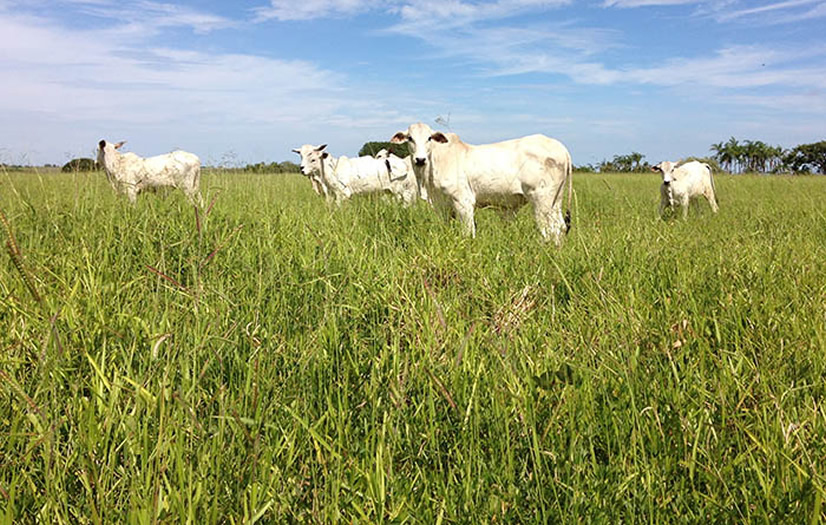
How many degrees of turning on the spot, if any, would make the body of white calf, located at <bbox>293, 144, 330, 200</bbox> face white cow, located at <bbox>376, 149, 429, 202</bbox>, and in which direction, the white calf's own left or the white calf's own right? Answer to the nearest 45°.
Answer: approximately 135° to the white calf's own left

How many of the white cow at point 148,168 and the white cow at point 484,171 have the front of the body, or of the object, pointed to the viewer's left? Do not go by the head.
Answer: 2

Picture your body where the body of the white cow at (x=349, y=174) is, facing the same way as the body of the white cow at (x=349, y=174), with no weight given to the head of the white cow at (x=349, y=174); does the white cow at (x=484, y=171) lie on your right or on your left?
on your left

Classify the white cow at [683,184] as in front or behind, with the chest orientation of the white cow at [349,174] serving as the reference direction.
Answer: behind

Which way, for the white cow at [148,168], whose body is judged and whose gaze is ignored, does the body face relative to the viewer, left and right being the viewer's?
facing to the left of the viewer

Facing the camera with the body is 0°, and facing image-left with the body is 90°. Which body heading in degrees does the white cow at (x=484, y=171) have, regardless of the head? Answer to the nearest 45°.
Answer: approximately 90°

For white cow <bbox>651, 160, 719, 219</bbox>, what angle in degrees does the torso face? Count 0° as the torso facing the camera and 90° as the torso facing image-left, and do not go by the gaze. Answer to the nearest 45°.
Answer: approximately 45°
